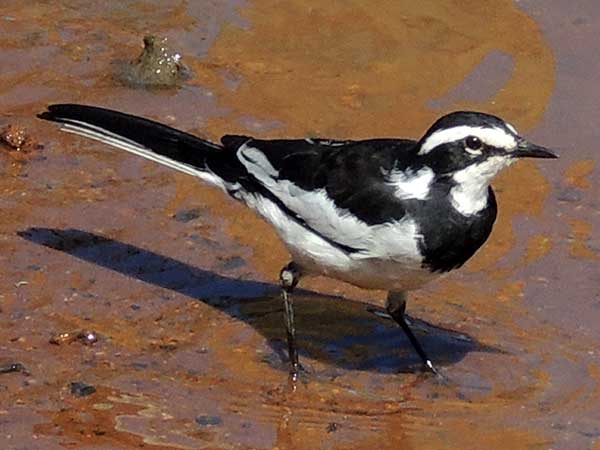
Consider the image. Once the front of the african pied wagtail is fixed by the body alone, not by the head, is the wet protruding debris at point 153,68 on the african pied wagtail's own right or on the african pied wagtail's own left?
on the african pied wagtail's own left

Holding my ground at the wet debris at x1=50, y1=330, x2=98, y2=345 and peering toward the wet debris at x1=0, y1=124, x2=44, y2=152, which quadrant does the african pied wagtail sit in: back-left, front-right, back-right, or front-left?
back-right

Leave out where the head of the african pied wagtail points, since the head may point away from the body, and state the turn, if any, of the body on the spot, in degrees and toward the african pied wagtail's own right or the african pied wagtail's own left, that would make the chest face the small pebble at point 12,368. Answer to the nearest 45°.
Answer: approximately 180°

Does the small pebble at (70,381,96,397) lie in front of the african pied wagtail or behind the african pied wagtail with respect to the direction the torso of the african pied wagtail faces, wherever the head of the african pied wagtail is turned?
behind

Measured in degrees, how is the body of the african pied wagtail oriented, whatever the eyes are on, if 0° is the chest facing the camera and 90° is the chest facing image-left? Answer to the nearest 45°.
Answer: approximately 270°

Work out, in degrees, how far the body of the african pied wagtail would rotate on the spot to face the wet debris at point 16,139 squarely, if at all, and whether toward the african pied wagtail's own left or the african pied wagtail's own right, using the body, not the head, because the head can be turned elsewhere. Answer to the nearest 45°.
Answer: approximately 135° to the african pied wagtail's own left

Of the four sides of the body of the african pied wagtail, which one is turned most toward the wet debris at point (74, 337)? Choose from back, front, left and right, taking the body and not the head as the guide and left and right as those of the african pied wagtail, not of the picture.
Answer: back
